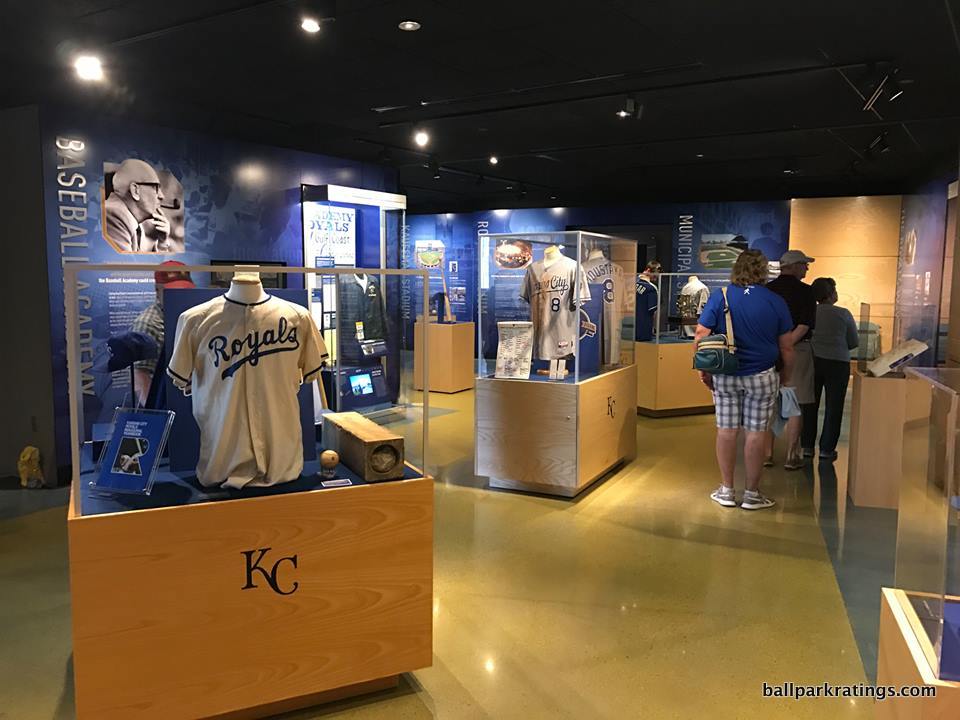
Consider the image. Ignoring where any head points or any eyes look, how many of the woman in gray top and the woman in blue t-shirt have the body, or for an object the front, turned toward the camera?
0

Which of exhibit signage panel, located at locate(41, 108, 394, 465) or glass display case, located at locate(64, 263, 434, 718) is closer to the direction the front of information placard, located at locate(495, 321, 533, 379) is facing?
the glass display case

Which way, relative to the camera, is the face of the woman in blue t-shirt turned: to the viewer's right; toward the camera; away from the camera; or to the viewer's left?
away from the camera

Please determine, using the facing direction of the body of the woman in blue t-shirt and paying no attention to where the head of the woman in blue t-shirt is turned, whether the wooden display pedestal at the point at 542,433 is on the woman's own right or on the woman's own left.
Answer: on the woman's own left

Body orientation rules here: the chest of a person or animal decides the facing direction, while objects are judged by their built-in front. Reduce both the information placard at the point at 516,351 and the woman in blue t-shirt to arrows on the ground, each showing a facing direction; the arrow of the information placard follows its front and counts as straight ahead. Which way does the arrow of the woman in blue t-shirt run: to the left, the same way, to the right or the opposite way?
the opposite way

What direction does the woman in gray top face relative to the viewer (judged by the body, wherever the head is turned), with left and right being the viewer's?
facing away from the viewer and to the right of the viewer

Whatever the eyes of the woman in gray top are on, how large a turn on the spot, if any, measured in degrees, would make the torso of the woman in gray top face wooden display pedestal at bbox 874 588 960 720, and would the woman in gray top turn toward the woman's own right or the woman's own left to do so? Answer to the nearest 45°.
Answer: approximately 135° to the woman's own right

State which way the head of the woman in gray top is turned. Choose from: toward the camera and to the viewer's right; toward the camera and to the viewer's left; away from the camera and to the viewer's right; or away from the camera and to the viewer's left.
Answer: away from the camera and to the viewer's right

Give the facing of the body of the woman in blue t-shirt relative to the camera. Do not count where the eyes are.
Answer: away from the camera

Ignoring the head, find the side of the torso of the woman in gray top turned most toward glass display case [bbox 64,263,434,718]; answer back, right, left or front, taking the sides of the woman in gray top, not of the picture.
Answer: back

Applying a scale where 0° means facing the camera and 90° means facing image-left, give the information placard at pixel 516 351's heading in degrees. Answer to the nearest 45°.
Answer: approximately 0°
